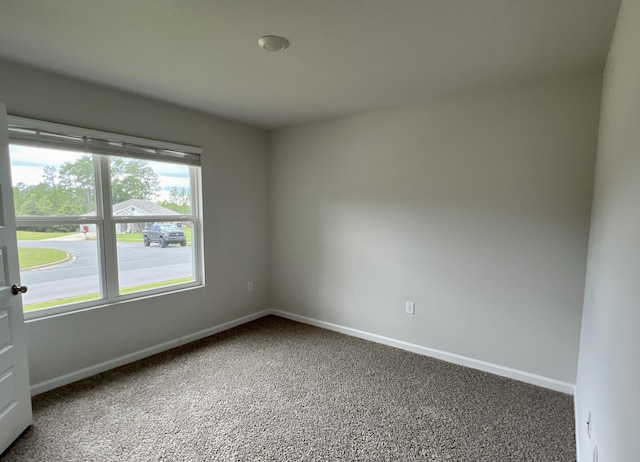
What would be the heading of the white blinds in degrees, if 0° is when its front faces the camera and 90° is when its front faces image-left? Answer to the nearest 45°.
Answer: approximately 315°

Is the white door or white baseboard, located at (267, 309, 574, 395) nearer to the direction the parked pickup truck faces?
the white baseboard

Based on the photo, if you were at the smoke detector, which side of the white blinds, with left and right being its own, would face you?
front

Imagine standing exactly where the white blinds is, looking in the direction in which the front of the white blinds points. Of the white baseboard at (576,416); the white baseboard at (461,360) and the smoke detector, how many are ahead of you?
3

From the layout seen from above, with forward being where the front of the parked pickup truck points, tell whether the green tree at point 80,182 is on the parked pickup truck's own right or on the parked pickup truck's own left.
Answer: on the parked pickup truck's own right

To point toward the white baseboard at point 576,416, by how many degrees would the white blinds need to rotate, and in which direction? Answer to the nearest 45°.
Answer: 0° — it already faces it

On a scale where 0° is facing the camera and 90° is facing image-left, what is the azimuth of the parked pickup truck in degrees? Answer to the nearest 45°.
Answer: approximately 315°

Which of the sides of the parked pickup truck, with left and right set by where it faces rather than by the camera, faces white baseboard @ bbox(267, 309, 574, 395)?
front

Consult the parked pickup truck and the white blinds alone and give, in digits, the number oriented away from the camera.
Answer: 0

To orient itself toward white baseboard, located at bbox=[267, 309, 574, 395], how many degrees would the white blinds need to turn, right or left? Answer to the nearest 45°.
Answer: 0° — it already faces it

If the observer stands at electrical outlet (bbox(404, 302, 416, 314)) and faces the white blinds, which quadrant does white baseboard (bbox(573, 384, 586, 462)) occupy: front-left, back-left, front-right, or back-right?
back-left

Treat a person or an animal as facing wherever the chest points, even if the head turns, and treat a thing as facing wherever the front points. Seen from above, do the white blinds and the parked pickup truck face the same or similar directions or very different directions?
same or similar directions
